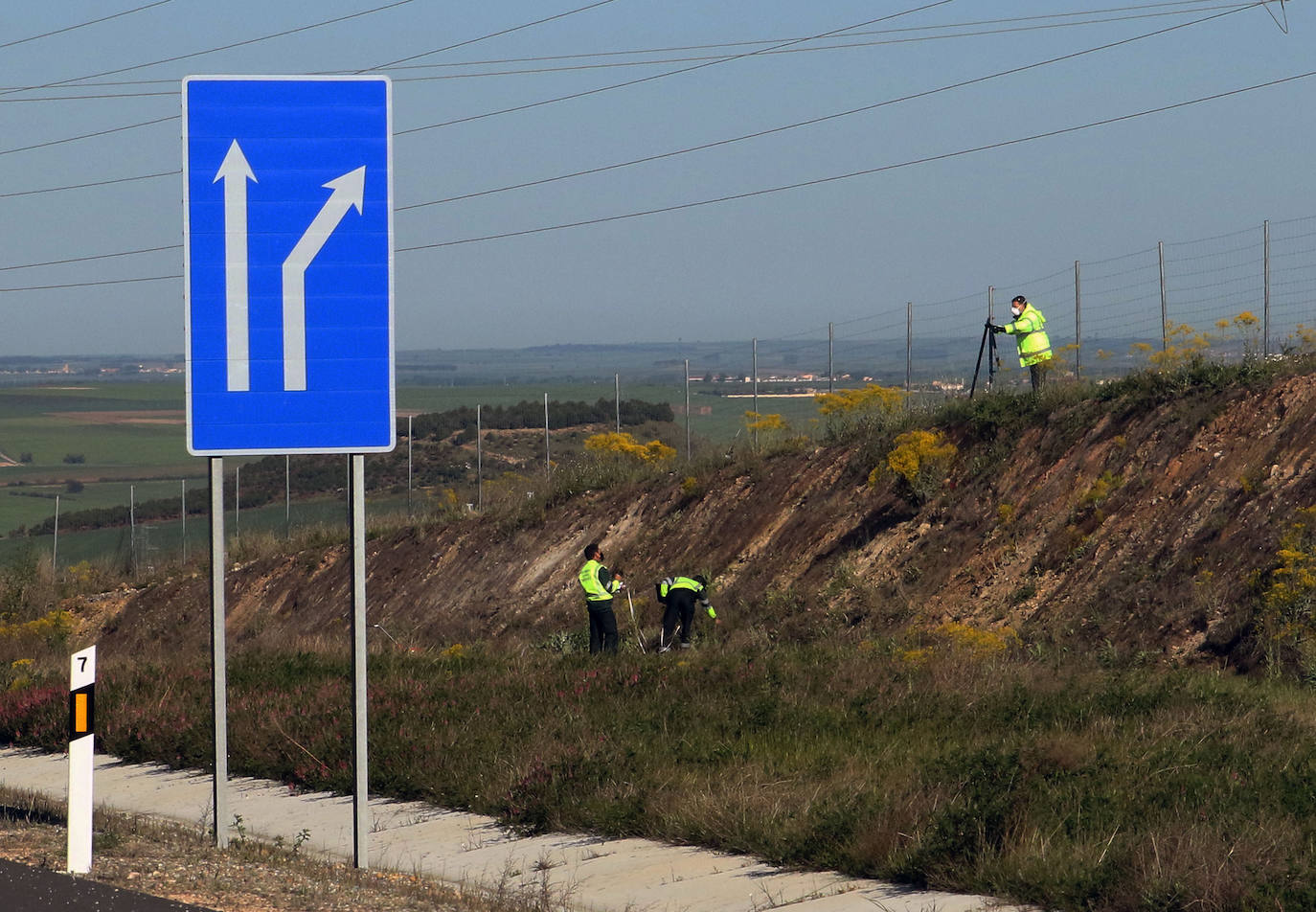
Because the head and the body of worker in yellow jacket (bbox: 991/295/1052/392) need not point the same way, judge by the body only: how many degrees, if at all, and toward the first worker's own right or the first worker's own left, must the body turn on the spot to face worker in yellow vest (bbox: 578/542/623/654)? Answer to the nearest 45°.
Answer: approximately 45° to the first worker's own left

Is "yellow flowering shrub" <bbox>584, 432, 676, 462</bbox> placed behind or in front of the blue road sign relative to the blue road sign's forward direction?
behind

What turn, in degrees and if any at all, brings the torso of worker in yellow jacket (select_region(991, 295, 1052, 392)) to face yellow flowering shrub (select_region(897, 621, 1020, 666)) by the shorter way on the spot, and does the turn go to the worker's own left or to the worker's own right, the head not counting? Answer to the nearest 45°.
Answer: approximately 90° to the worker's own left

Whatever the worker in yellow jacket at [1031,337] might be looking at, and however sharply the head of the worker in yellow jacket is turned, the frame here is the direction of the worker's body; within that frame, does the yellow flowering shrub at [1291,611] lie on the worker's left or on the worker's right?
on the worker's left

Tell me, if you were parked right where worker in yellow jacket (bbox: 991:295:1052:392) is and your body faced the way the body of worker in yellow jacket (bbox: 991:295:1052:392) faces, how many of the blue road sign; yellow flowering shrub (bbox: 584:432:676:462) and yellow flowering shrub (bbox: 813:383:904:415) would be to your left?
1

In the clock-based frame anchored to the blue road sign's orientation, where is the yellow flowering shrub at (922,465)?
The yellow flowering shrub is roughly at 7 o'clock from the blue road sign.

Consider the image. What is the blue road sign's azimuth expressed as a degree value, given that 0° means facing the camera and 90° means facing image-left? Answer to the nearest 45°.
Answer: approximately 0°

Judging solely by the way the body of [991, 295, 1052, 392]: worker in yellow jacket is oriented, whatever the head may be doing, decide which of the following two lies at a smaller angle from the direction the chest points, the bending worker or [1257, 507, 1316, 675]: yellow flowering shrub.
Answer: the bending worker

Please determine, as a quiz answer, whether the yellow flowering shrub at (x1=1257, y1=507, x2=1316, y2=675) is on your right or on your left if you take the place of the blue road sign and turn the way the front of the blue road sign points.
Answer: on your left

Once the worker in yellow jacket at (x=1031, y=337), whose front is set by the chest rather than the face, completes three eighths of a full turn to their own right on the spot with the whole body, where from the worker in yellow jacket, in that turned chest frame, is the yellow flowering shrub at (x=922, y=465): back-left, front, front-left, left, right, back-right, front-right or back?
back

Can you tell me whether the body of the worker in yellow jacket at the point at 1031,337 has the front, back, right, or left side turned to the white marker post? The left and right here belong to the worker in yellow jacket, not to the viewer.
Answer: left

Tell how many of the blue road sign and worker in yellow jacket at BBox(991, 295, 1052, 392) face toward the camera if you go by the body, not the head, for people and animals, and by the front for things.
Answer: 1

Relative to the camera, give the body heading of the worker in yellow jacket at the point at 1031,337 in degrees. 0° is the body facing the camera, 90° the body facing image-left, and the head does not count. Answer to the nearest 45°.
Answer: approximately 90°
